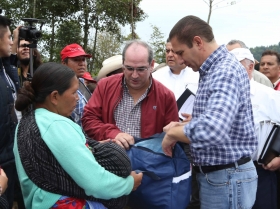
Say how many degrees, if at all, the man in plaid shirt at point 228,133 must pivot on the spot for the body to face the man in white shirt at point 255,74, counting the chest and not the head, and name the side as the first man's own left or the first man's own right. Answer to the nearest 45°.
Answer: approximately 90° to the first man's own right

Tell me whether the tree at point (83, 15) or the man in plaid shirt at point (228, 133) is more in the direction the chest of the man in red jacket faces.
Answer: the man in plaid shirt

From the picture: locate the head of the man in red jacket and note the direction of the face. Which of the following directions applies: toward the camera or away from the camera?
toward the camera

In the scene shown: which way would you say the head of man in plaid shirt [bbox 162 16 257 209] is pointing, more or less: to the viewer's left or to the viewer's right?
to the viewer's left

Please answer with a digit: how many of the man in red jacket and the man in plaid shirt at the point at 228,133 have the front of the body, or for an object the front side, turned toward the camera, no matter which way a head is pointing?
1

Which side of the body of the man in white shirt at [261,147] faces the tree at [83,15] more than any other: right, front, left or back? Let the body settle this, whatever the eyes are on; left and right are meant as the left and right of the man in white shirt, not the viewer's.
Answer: right

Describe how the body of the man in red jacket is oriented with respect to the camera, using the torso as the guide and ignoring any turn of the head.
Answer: toward the camera

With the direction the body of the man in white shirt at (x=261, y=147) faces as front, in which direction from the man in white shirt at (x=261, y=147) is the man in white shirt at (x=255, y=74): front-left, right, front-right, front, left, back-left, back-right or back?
back-right

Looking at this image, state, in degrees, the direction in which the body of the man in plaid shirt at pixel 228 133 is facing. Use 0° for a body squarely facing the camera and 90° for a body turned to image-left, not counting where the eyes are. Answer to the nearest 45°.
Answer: approximately 90°

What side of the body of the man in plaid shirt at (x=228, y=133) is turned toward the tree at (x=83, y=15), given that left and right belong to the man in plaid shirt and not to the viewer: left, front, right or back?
right

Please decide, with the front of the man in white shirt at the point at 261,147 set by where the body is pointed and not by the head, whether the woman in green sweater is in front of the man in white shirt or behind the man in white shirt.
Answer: in front

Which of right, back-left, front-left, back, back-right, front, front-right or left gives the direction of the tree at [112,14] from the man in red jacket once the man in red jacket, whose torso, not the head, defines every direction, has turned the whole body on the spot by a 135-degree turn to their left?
front-left

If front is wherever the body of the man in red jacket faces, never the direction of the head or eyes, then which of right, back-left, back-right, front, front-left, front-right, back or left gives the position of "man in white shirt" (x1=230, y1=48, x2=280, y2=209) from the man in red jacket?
left

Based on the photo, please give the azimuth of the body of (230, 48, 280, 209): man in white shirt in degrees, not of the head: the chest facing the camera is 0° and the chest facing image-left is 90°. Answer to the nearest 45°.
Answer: approximately 45°

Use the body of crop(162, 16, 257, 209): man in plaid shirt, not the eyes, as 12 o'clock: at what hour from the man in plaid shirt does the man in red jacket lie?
The man in red jacket is roughly at 1 o'clock from the man in plaid shirt.

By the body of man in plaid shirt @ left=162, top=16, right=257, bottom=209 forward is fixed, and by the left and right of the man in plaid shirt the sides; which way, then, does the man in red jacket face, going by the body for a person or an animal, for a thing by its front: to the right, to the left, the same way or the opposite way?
to the left
